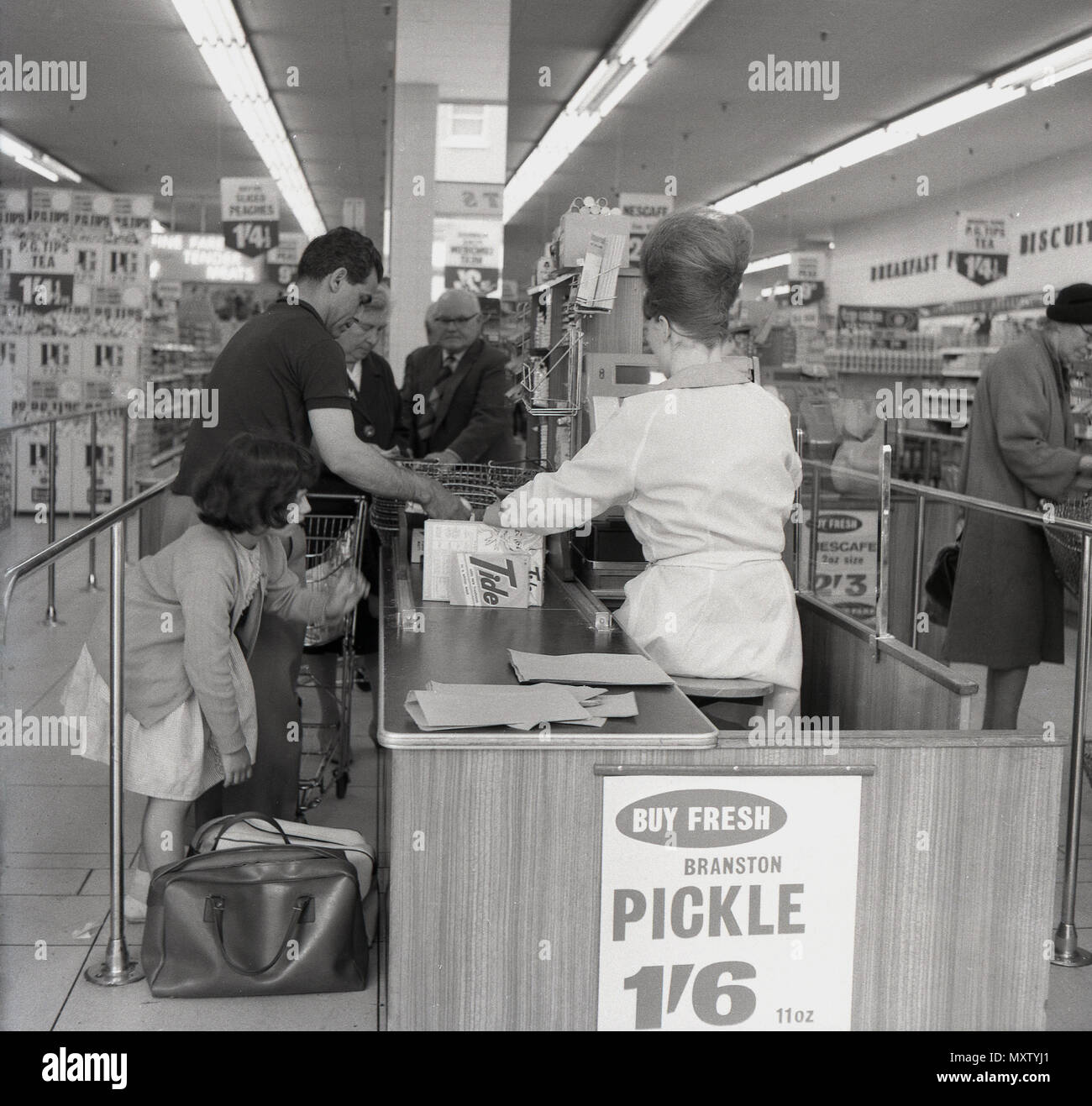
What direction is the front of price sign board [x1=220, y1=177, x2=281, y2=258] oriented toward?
toward the camera

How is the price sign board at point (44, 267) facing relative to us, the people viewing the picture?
facing the viewer

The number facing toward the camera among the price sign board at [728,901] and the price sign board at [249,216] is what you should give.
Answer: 2

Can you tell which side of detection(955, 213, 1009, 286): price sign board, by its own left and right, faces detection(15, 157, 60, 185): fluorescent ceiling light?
right

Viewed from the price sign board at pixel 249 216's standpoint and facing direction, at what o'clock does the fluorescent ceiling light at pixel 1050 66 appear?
The fluorescent ceiling light is roughly at 10 o'clock from the price sign board.

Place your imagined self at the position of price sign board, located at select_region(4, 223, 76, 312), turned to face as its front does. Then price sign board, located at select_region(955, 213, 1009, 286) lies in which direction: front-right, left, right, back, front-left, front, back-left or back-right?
left

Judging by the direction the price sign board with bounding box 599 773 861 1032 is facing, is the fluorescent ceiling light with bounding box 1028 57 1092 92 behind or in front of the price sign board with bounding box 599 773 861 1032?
behind

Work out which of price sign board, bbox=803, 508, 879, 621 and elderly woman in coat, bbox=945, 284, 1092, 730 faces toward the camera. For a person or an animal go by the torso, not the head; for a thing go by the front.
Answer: the price sign board

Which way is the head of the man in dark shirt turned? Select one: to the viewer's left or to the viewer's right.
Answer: to the viewer's right

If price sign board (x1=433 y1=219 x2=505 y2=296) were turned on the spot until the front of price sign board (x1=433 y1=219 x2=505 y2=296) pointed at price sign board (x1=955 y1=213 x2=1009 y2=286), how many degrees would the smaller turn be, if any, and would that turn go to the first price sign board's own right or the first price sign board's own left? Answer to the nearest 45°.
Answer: approximately 135° to the first price sign board's own left

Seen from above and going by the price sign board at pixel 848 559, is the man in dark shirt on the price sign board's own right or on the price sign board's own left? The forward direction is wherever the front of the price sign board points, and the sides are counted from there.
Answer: on the price sign board's own right

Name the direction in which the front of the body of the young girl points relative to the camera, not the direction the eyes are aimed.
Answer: to the viewer's right

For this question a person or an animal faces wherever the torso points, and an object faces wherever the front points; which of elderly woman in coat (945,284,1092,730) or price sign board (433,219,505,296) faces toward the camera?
the price sign board
